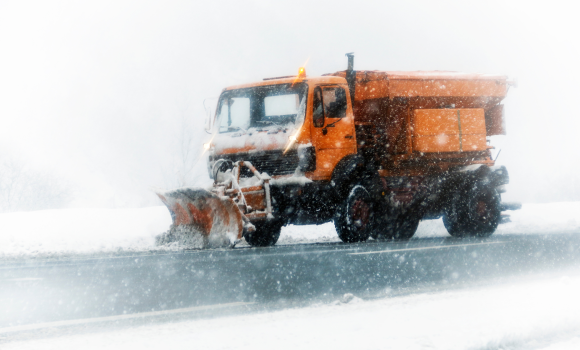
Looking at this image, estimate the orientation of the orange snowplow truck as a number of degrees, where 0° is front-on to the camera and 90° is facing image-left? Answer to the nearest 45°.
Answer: approximately 45°
